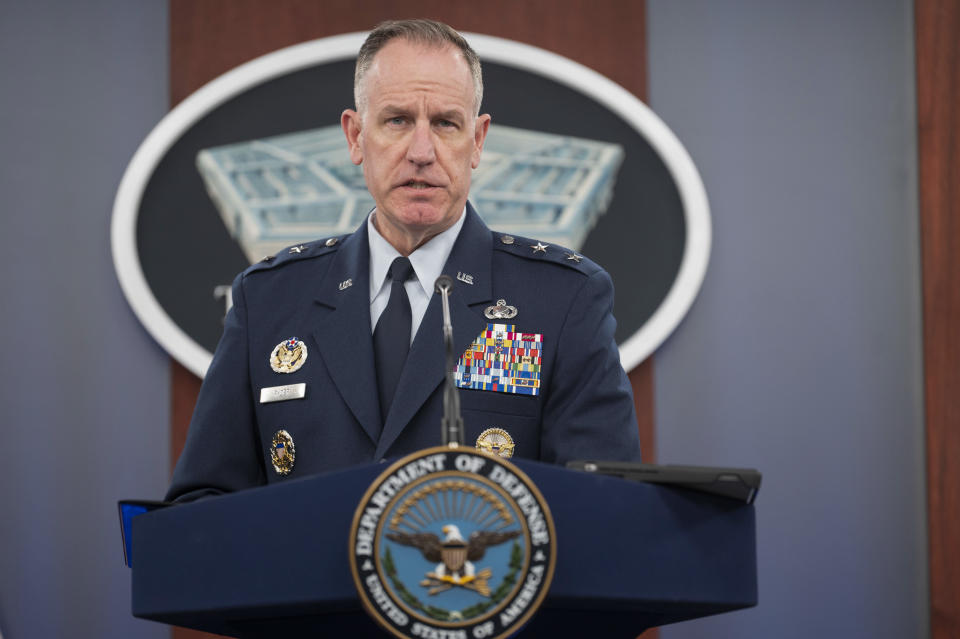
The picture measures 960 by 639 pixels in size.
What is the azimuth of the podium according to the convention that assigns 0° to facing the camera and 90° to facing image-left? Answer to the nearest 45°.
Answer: approximately 0°

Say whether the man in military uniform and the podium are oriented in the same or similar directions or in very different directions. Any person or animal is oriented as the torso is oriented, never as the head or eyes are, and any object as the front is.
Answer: same or similar directions

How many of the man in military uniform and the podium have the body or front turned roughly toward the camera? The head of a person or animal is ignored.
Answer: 2

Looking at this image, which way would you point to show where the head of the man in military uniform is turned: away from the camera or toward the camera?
toward the camera

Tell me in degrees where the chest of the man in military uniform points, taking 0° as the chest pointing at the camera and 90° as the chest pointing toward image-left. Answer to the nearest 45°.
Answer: approximately 0°
